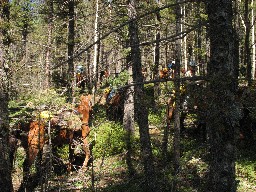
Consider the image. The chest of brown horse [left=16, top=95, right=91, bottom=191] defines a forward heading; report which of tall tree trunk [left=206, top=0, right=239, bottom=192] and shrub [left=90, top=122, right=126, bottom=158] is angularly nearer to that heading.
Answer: the shrub

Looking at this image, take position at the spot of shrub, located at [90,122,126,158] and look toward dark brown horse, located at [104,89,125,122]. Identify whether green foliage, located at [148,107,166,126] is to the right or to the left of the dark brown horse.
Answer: right

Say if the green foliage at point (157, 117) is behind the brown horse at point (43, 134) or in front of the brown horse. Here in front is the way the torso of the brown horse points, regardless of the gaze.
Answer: in front

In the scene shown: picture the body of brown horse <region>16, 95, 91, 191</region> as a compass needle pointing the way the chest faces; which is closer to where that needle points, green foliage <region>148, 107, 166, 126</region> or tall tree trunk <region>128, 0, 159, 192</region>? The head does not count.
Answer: the green foliage

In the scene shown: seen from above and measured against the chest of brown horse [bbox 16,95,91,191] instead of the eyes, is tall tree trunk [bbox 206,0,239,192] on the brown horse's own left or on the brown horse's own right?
on the brown horse's own right

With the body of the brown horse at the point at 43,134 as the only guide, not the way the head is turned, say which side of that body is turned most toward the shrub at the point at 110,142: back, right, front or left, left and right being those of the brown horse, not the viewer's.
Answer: front

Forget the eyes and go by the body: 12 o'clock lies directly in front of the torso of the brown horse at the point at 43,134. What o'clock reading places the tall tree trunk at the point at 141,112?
The tall tree trunk is roughly at 2 o'clock from the brown horse.

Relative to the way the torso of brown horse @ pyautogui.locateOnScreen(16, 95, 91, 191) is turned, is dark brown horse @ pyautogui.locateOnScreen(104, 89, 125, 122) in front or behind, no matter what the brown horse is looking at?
in front

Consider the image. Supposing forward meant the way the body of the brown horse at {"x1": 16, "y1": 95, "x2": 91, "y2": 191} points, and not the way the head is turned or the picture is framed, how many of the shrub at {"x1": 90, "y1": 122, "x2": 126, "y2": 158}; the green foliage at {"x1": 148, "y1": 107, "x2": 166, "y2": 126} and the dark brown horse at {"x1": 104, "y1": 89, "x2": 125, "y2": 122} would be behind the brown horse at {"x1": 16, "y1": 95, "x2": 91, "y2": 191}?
0

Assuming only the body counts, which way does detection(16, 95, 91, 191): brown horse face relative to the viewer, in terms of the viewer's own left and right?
facing away from the viewer and to the right of the viewer
